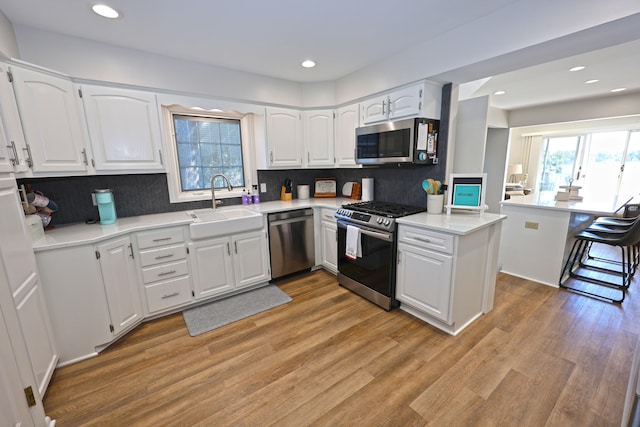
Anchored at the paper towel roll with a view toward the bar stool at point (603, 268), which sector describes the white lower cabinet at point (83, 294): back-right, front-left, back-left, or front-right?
back-right

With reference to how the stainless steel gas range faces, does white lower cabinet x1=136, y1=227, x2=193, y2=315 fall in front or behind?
in front

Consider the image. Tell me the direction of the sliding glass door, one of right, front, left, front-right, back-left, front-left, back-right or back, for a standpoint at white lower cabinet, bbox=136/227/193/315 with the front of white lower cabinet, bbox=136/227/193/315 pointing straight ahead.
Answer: left

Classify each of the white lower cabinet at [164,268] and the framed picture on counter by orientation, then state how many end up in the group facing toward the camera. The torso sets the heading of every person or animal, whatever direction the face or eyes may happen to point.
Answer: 2

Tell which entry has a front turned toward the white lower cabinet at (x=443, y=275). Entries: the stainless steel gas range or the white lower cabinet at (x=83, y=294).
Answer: the white lower cabinet at (x=83, y=294)

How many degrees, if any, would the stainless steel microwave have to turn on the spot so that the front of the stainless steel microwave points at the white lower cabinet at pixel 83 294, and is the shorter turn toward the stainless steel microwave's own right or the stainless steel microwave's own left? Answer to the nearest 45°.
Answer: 0° — it already faces it

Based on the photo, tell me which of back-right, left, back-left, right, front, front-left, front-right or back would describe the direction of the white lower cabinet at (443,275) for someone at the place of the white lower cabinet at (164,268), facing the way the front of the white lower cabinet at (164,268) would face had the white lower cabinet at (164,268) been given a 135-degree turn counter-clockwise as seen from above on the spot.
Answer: right

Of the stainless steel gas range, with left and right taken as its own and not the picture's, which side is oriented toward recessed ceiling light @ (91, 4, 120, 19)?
front

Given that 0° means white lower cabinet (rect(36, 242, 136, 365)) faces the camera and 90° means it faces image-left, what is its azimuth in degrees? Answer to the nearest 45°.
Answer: approximately 315°

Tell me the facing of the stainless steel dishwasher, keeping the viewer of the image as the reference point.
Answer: facing the viewer and to the right of the viewer
